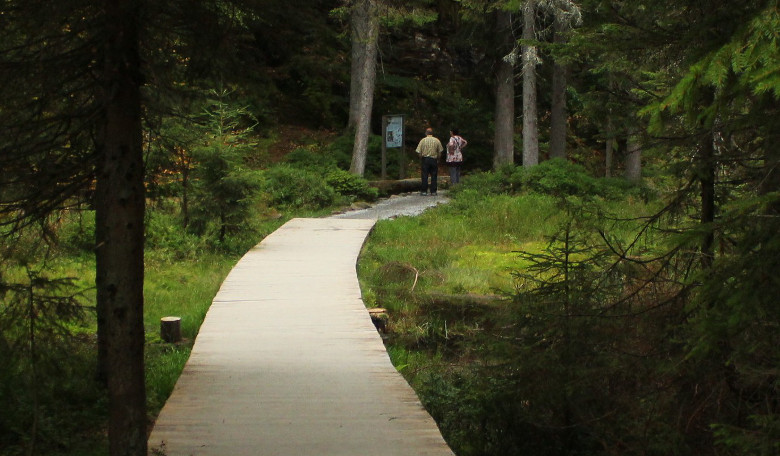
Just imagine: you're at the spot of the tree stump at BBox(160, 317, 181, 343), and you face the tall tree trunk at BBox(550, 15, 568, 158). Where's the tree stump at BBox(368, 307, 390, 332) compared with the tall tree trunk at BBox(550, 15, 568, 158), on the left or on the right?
right

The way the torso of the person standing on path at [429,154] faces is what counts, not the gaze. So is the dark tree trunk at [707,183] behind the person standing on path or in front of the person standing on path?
behind

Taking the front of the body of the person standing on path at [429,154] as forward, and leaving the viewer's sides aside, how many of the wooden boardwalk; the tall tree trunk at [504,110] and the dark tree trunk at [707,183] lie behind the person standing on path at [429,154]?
2

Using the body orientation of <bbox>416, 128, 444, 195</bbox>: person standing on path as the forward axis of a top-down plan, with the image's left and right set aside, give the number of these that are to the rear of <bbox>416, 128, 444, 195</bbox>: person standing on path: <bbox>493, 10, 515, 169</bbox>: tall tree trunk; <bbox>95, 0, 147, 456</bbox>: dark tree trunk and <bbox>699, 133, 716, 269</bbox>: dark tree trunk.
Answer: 2

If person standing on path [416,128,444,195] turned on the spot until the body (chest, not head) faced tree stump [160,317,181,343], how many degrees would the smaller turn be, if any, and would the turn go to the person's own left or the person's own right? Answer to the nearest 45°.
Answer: approximately 180°

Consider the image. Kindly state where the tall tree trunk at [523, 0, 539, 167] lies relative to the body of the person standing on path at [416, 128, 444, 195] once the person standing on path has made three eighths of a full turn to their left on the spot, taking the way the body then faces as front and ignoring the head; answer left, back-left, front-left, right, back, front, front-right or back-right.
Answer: back-left

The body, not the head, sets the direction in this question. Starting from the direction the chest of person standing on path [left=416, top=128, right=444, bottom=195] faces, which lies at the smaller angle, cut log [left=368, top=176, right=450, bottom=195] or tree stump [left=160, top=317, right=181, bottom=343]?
the cut log

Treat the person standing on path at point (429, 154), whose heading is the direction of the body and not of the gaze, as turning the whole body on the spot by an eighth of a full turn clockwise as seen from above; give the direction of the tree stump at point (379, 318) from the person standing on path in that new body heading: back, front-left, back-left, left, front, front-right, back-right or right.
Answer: back-right

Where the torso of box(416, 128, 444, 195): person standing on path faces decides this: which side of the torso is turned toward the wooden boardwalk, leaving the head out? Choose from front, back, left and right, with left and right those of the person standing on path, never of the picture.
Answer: back

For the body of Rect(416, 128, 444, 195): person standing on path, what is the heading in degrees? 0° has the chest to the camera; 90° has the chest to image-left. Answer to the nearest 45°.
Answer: approximately 180°

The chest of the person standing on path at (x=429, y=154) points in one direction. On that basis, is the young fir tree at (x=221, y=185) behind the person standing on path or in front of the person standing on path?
behind

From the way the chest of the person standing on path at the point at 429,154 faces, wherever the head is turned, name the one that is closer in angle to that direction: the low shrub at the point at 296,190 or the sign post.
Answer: the sign post

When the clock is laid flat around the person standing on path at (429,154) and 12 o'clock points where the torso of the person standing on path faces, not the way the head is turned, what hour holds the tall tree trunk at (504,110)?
The tall tree trunk is roughly at 1 o'clock from the person standing on path.

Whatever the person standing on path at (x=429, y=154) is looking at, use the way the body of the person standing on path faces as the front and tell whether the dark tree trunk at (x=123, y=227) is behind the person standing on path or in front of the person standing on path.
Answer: behind

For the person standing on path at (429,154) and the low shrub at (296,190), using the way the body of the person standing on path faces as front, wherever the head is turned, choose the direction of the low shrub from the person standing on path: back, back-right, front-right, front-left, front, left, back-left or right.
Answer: back-left
